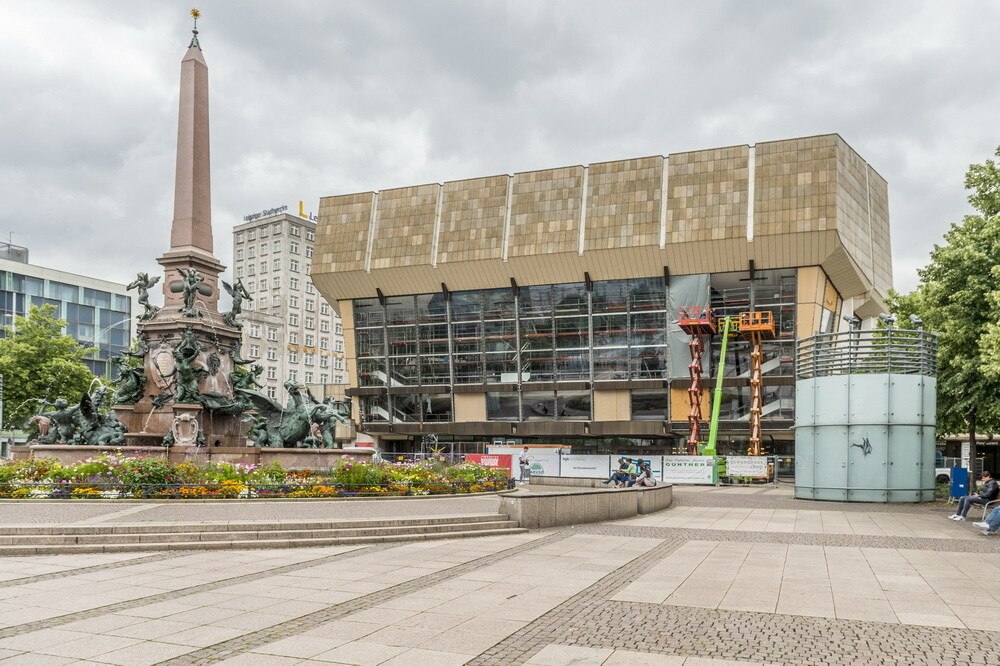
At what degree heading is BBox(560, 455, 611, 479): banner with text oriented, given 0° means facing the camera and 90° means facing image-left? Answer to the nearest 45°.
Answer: approximately 0°

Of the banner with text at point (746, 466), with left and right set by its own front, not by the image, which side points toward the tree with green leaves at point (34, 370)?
right

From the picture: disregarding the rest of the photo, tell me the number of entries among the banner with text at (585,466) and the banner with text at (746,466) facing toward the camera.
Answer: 2

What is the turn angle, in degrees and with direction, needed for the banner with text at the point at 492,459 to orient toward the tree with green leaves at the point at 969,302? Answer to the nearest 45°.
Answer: approximately 45° to its left

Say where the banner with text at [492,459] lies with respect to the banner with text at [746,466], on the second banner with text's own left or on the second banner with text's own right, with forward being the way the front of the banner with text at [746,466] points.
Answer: on the second banner with text's own right
